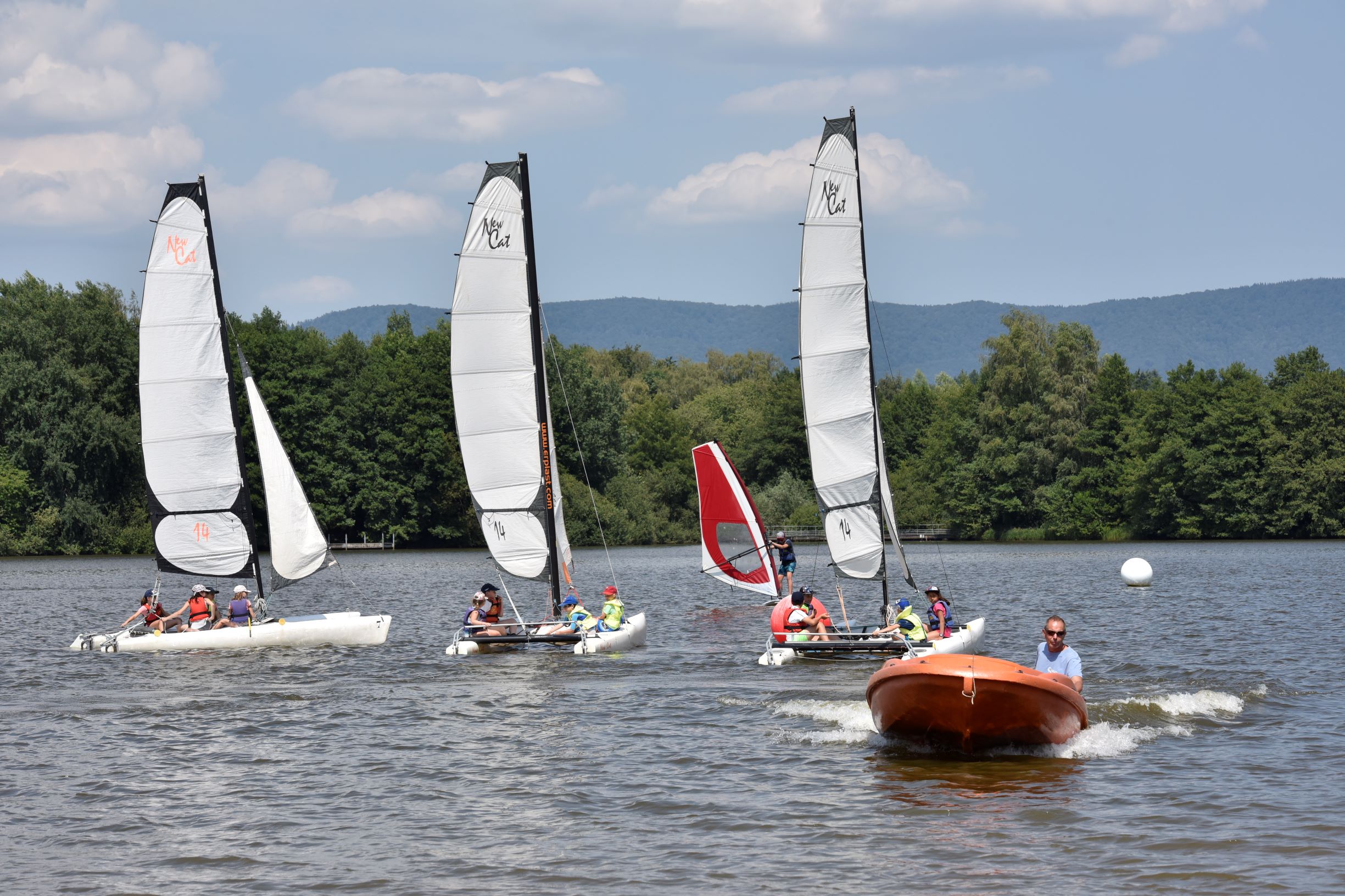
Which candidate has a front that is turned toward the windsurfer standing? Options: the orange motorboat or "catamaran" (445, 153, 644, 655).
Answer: the catamaran

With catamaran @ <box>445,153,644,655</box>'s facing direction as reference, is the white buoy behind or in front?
in front

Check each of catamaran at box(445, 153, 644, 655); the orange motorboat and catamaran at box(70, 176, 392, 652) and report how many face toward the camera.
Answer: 1

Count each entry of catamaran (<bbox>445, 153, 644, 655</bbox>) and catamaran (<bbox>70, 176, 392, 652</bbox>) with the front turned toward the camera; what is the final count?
0

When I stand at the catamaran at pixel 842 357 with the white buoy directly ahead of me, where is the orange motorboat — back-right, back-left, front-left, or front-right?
back-right

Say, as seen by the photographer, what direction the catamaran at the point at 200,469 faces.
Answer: facing to the right of the viewer

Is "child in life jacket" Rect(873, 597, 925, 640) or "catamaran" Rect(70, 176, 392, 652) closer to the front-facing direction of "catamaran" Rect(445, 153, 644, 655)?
the child in life jacket

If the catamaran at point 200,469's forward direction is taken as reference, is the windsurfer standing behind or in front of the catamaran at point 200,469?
in front

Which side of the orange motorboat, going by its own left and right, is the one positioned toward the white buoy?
back

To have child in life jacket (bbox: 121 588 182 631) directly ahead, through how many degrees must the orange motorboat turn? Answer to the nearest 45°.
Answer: approximately 135° to its right

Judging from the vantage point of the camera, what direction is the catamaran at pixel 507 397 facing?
facing away from the viewer and to the right of the viewer

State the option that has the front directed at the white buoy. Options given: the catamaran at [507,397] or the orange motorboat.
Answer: the catamaran

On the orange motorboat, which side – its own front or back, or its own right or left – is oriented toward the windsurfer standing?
back

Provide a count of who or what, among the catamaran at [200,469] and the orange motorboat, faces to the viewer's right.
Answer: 1

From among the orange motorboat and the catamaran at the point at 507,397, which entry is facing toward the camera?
the orange motorboat

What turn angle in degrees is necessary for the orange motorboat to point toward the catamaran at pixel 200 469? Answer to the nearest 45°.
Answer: approximately 135° to its right

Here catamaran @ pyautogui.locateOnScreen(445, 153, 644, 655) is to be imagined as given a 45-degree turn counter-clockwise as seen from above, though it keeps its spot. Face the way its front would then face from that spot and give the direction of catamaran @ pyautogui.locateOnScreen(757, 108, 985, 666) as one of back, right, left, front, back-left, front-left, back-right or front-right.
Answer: right

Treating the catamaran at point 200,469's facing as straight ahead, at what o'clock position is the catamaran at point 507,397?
the catamaran at point 507,397 is roughly at 1 o'clock from the catamaran at point 200,469.
